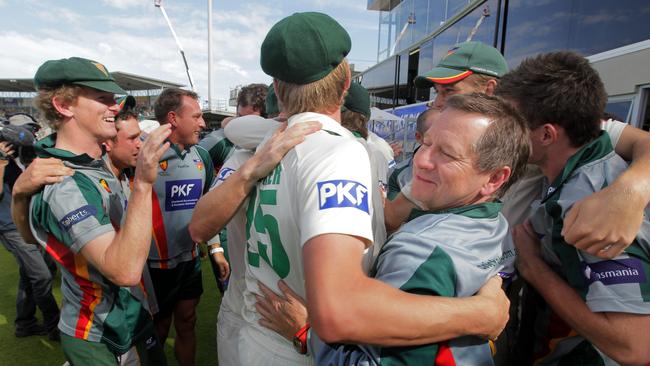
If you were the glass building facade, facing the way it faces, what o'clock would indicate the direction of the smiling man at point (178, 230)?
The smiling man is roughly at 12 o'clock from the glass building facade.

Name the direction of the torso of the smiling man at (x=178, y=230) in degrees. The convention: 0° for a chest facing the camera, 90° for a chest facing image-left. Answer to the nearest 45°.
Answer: approximately 315°

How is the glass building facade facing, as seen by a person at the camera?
facing the viewer and to the left of the viewer

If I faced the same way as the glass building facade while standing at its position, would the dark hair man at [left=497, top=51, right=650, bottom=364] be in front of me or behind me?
in front

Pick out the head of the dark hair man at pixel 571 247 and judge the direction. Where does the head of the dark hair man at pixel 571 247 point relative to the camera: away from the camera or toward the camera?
away from the camera

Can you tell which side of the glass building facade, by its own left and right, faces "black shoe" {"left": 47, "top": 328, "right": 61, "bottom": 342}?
front

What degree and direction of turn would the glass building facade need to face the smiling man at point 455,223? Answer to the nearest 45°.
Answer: approximately 45° to its left

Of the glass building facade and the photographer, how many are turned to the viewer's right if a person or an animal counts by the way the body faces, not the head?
1

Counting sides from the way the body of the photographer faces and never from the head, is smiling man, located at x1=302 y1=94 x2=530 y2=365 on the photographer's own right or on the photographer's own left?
on the photographer's own right

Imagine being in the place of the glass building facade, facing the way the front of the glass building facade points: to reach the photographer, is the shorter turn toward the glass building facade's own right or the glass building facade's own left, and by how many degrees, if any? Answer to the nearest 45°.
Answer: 0° — it already faces them

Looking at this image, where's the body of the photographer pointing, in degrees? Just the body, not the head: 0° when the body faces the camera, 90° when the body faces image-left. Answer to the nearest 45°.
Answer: approximately 270°

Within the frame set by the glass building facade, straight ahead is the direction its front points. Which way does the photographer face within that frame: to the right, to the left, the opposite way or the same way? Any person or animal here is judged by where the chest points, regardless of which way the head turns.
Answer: the opposite way
